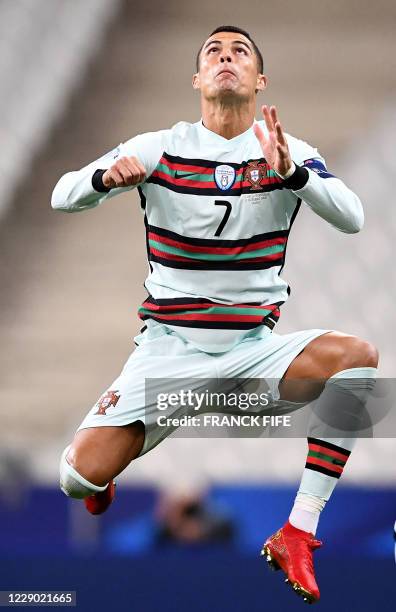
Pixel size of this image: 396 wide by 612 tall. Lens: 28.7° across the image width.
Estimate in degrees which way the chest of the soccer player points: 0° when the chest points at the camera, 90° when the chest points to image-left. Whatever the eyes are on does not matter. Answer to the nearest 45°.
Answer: approximately 0°
